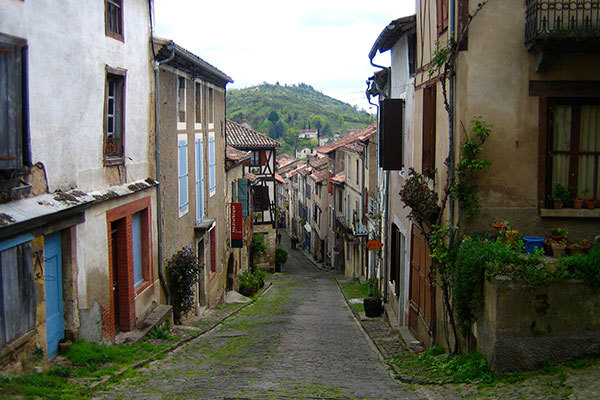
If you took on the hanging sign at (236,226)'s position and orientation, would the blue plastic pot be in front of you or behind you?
in front

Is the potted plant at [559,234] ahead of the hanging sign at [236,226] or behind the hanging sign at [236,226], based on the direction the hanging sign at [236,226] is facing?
ahead

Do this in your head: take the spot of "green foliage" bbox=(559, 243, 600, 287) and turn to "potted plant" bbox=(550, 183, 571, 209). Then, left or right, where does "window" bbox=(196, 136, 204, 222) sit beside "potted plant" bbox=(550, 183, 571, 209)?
left

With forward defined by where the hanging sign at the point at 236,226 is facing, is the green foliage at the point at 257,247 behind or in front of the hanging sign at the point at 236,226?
behind

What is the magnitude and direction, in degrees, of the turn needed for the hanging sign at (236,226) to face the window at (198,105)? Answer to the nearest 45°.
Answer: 0° — it already faces it

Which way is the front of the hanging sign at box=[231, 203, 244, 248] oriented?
toward the camera

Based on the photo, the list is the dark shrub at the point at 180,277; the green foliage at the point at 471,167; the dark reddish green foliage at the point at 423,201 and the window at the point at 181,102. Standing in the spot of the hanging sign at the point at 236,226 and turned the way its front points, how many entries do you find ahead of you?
4

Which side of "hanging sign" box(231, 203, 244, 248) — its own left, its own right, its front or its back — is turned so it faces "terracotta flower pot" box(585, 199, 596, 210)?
front

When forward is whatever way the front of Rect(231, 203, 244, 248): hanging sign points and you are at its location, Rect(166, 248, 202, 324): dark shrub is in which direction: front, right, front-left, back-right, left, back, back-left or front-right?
front

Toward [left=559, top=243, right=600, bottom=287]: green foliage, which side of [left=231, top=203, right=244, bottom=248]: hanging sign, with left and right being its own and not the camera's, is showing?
front
